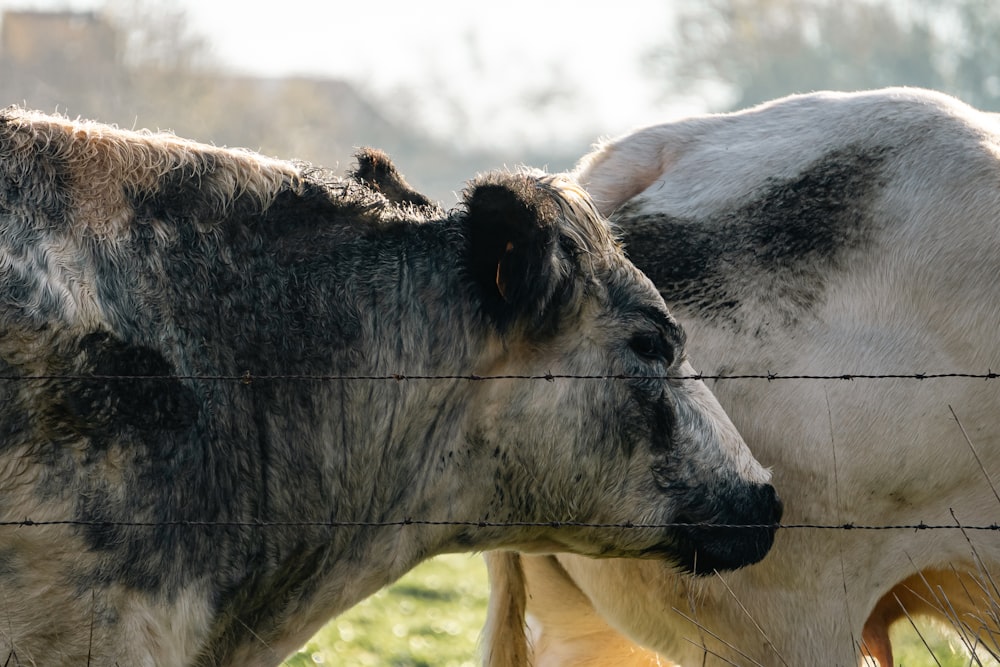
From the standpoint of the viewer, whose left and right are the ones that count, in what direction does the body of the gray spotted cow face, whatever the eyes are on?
facing to the right of the viewer

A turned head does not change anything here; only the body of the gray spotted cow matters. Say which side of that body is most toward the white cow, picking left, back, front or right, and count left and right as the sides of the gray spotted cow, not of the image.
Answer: front
